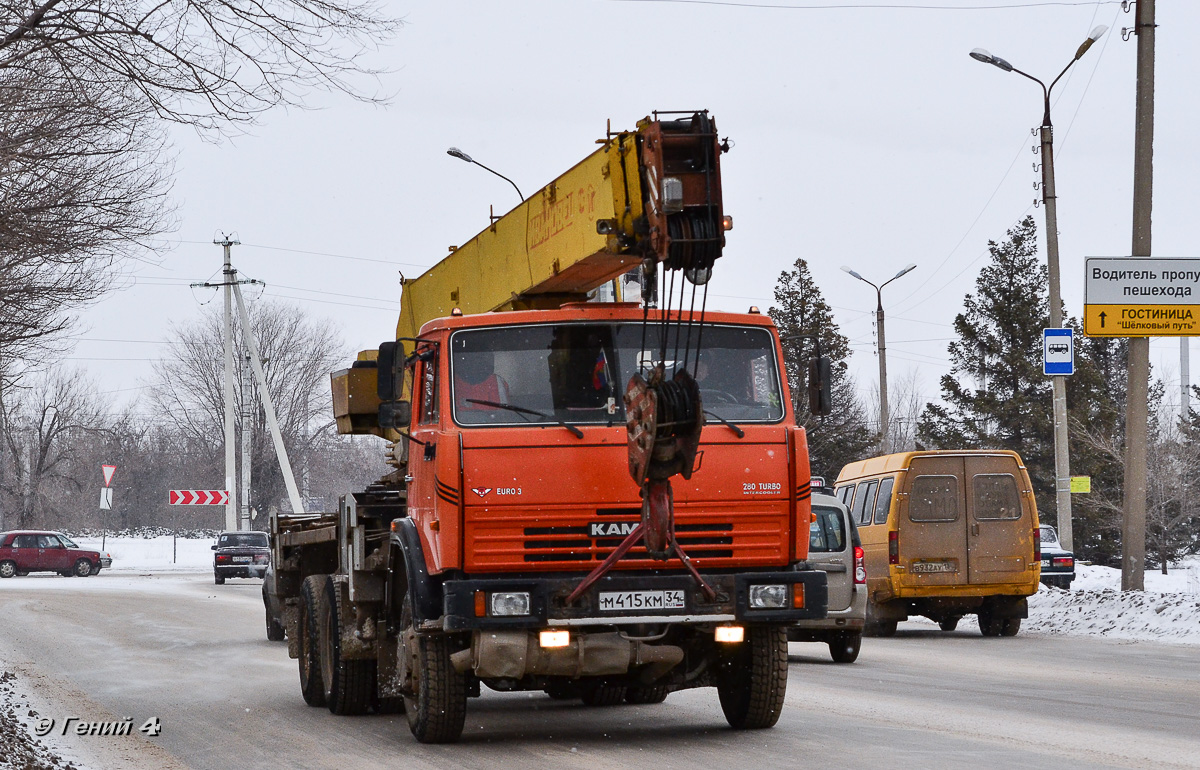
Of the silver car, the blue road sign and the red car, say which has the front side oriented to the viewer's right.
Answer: the red car

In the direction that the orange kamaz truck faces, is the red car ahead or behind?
behind

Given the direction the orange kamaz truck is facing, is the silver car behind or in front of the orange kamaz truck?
behind

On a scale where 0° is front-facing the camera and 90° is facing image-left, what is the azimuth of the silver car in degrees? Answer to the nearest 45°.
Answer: approximately 180°
